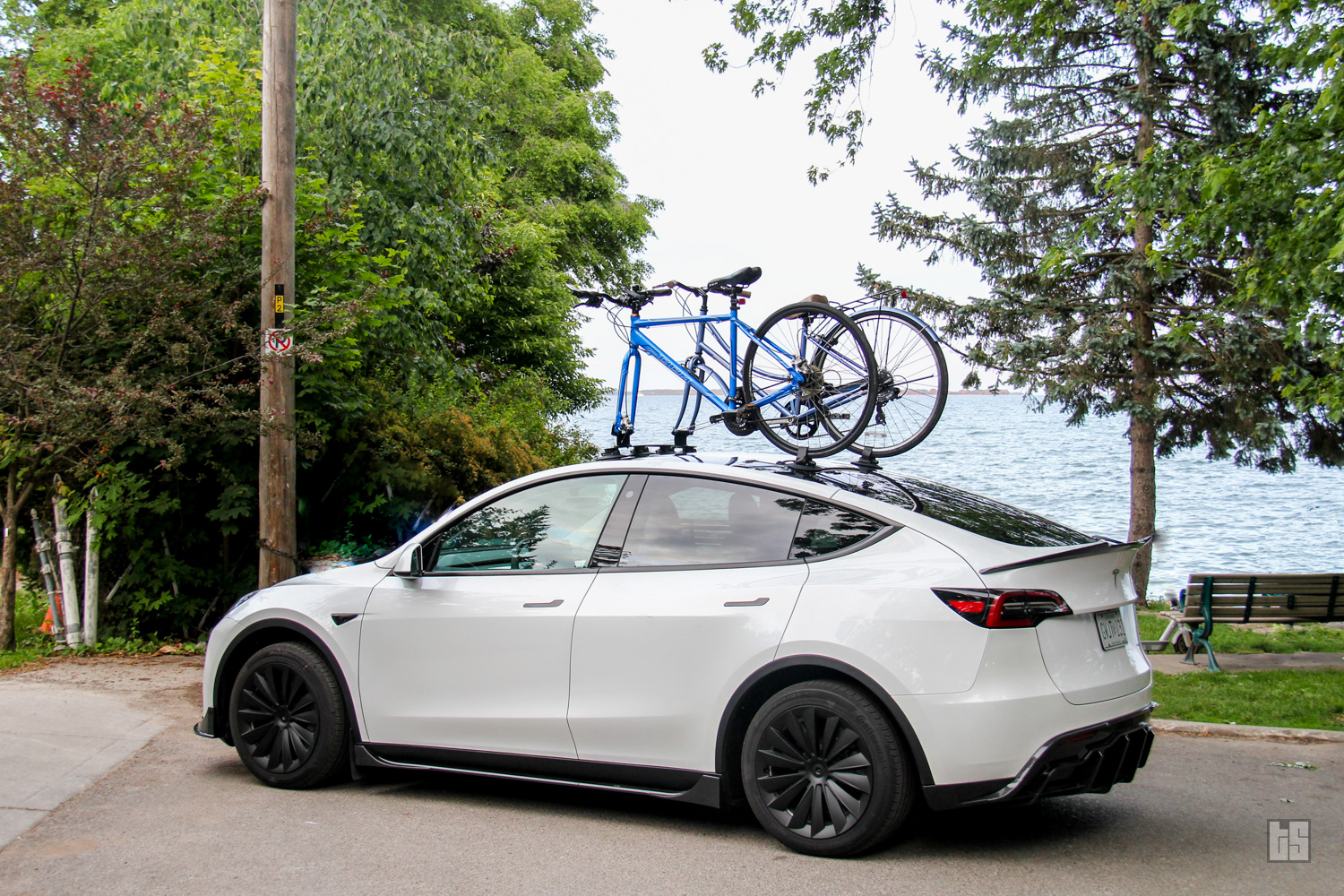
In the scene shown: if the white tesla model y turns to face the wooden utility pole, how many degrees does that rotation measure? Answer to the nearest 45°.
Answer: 0° — it already faces it

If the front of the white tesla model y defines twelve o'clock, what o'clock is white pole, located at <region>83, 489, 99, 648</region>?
The white pole is roughly at 12 o'clock from the white tesla model y.

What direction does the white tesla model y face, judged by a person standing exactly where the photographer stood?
facing away from the viewer and to the left of the viewer

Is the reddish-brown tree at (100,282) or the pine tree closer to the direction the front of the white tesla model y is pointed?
the reddish-brown tree

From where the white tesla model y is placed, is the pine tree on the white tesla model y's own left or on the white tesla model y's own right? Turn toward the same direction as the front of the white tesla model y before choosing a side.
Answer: on the white tesla model y's own right

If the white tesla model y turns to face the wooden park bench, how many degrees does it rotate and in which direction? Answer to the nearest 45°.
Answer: approximately 90° to its right
